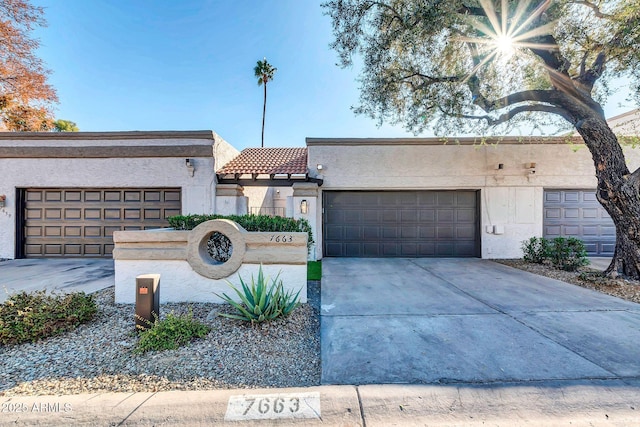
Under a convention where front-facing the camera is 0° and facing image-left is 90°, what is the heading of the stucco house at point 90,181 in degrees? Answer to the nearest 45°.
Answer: approximately 0°

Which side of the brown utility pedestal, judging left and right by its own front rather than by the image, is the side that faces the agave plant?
left

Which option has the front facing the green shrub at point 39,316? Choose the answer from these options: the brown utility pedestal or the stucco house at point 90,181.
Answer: the stucco house

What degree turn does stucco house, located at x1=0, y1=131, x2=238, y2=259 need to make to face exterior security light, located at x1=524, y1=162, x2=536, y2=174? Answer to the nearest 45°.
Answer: approximately 45° to its left

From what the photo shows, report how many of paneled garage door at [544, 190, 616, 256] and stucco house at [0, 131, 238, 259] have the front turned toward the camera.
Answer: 2

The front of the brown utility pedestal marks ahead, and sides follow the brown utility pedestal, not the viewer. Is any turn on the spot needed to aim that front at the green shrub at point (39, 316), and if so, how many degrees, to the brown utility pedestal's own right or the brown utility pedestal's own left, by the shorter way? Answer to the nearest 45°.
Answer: approximately 135° to the brown utility pedestal's own right

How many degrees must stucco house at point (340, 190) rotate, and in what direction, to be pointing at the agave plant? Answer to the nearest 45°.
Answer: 0° — it already faces it

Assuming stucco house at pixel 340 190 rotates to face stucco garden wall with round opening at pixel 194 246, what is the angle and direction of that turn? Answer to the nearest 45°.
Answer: approximately 45° to its right
